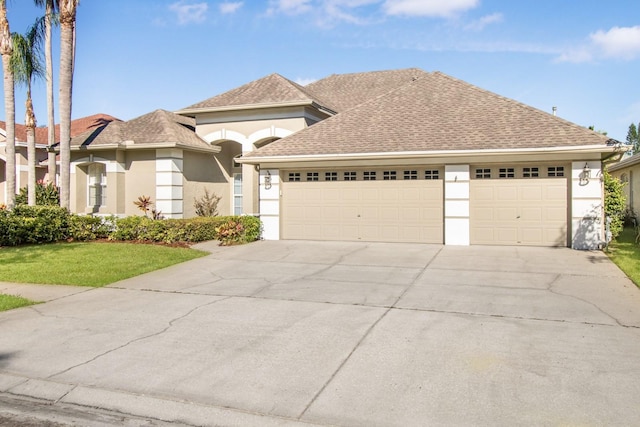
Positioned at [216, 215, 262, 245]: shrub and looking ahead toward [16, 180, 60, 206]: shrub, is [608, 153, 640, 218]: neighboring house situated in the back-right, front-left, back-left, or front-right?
back-right

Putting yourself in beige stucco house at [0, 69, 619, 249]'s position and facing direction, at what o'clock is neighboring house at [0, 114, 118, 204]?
The neighboring house is roughly at 4 o'clock from the beige stucco house.

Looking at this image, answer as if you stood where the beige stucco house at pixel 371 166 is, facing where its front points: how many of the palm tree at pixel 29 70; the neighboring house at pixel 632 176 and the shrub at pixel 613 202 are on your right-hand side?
1

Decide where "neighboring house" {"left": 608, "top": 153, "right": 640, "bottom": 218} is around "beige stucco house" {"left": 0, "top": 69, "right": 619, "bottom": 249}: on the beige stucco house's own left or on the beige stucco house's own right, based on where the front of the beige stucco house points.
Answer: on the beige stucco house's own left

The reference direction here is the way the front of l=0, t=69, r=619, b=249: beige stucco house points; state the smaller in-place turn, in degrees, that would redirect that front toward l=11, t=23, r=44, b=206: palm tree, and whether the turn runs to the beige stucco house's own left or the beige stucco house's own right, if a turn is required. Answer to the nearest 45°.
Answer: approximately 90° to the beige stucco house's own right

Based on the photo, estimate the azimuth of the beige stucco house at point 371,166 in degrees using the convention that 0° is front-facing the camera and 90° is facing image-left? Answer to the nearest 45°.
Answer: approximately 0°

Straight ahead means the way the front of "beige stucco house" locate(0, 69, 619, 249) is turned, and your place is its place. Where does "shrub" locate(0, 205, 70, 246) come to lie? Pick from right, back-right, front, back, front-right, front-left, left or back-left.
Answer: right

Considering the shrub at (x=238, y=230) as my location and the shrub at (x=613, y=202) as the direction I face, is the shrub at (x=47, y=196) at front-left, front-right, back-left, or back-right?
back-left

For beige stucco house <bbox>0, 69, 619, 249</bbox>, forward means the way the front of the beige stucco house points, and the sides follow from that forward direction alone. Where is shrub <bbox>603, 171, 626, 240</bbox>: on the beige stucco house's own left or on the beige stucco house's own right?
on the beige stucco house's own left

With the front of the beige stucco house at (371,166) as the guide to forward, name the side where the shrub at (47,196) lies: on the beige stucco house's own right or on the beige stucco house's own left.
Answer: on the beige stucco house's own right

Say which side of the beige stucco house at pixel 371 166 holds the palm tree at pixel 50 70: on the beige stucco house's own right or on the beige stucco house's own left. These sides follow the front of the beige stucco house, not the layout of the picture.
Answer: on the beige stucco house's own right
